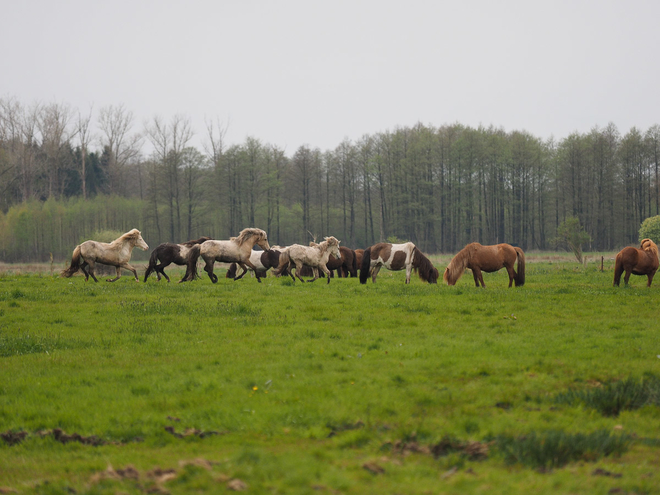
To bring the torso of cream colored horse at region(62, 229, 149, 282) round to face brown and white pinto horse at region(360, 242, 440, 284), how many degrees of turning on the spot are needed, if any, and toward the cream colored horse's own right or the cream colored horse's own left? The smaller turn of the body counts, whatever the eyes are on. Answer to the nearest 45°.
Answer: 0° — it already faces it

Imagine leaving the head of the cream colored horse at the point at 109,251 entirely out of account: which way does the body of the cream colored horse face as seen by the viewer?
to the viewer's right

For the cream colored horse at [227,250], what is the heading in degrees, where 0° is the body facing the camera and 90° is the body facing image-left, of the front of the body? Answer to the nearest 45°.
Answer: approximately 270°

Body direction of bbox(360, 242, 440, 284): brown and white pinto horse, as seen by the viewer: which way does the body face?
to the viewer's right

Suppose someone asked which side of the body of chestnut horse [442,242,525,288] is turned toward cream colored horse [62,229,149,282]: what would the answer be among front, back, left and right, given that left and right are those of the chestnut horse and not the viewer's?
front

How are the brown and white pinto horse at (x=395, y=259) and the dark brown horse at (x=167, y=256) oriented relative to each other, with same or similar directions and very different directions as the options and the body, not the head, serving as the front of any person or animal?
same or similar directions

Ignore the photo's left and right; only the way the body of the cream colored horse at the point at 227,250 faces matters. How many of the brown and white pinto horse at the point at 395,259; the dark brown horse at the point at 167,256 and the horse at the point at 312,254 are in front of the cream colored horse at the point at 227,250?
2

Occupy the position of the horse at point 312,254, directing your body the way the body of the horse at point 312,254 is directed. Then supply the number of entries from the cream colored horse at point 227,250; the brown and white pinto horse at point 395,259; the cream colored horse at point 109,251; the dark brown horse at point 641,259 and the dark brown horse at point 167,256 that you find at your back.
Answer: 3

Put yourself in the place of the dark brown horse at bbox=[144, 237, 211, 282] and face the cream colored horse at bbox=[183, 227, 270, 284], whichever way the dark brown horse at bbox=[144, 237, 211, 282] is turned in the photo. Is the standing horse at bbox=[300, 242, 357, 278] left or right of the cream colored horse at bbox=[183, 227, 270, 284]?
left

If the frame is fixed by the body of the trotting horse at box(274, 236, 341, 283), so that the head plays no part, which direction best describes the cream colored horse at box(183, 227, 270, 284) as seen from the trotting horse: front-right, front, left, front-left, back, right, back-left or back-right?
back

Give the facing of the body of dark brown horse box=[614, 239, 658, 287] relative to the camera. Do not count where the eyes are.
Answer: to the viewer's right

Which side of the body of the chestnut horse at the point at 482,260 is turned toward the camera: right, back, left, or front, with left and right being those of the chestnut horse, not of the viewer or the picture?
left

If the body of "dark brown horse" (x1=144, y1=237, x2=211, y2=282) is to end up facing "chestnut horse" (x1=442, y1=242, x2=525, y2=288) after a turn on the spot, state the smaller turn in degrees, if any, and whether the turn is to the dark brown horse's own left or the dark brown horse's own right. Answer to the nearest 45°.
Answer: approximately 45° to the dark brown horse's own right
